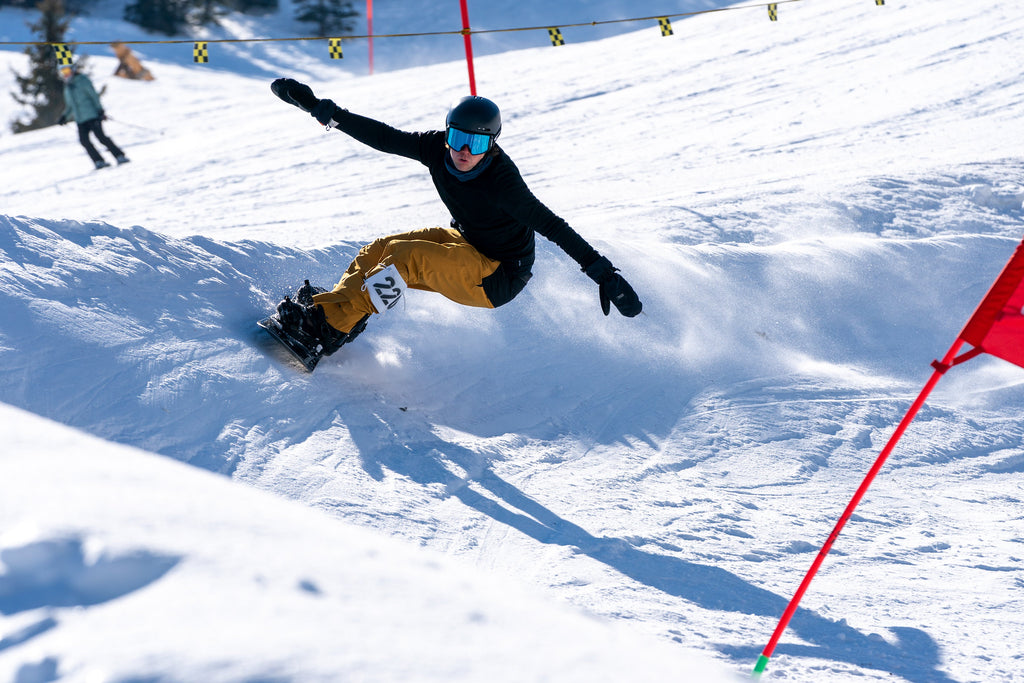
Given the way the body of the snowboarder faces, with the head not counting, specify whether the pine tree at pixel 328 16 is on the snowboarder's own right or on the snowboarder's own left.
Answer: on the snowboarder's own right

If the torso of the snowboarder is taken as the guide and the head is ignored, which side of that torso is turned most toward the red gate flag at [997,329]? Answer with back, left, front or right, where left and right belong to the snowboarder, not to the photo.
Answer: left

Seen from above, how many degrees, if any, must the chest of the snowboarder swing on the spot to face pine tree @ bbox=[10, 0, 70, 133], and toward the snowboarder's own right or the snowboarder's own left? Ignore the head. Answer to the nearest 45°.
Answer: approximately 90° to the snowboarder's own right

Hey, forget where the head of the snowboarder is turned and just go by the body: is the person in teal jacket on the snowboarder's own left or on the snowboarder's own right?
on the snowboarder's own right

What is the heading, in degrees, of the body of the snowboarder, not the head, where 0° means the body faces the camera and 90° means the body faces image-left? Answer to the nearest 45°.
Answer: approximately 45°
